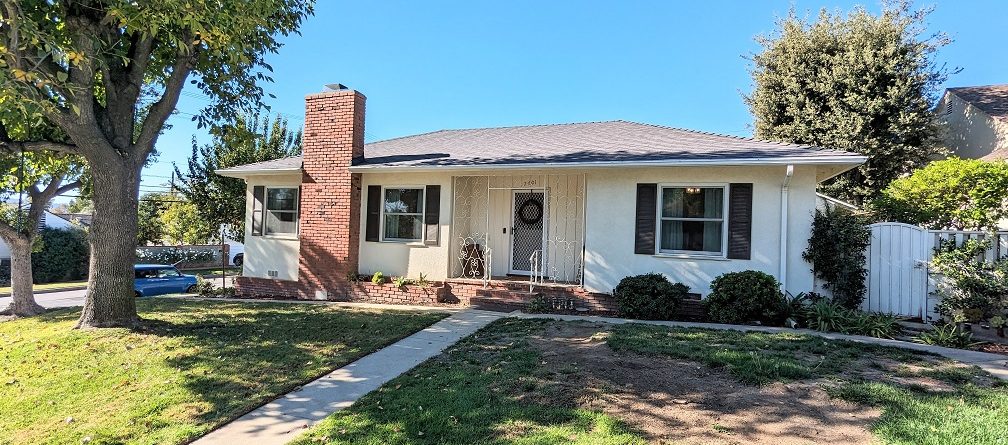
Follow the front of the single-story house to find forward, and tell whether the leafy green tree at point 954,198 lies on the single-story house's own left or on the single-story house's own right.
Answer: on the single-story house's own left

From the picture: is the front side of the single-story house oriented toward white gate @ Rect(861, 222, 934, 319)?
no

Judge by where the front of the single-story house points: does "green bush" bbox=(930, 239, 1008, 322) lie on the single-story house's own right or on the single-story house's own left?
on the single-story house's own left

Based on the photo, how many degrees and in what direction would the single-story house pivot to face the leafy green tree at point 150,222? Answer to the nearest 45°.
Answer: approximately 135° to its right

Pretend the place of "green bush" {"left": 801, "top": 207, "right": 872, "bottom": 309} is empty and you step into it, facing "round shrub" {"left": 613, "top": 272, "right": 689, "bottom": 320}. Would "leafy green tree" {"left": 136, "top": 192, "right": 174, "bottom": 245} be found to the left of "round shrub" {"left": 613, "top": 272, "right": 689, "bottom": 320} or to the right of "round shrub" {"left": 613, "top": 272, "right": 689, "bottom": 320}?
right

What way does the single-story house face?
toward the camera

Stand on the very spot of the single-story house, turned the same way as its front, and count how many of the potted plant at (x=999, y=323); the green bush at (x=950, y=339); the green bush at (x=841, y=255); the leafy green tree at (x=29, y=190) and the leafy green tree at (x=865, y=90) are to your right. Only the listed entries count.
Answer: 1

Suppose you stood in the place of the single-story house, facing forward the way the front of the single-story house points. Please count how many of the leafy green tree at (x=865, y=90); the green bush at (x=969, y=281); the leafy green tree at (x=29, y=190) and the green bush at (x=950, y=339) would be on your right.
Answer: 1

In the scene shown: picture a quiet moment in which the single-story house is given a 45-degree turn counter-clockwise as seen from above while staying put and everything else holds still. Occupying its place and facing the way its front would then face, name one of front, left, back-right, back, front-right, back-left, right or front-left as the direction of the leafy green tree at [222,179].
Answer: back

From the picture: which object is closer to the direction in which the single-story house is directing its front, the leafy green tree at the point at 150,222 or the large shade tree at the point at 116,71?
the large shade tree

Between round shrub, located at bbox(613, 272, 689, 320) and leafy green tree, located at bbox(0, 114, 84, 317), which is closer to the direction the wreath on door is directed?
the round shrub

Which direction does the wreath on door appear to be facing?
toward the camera
